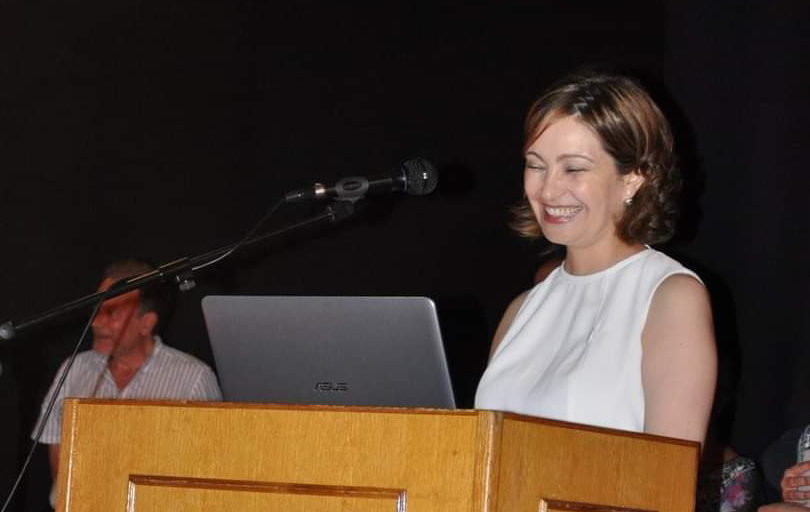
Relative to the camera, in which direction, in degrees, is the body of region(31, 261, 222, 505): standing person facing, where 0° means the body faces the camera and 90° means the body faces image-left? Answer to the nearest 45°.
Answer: approximately 45°

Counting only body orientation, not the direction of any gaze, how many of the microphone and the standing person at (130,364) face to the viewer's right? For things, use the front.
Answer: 1

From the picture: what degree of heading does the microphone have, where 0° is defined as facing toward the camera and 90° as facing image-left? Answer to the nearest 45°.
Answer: approximately 270°

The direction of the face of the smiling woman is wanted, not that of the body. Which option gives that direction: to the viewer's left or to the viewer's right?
to the viewer's left

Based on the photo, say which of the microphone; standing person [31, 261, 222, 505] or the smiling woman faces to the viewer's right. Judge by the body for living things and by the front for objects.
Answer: the microphone

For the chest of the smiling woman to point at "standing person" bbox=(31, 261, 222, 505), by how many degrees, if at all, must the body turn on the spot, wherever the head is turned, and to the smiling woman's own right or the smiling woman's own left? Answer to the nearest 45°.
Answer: approximately 90° to the smiling woman's own right

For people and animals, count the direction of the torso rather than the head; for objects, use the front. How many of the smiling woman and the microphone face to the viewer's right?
1

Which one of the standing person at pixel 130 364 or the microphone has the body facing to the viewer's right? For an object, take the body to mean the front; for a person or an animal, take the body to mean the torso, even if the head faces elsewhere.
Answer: the microphone

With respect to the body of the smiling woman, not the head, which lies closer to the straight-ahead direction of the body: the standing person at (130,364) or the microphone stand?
the microphone stand

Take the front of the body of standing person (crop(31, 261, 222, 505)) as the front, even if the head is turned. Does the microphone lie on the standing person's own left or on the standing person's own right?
on the standing person's own left
